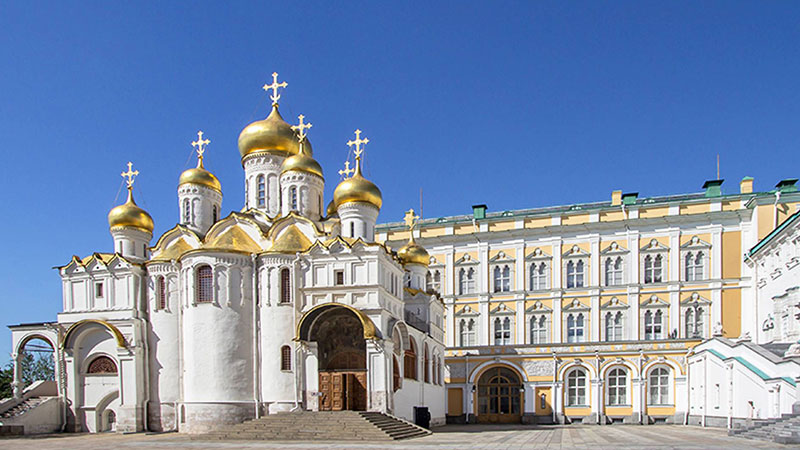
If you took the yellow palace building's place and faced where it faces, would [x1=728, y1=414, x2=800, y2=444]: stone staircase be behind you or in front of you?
in front

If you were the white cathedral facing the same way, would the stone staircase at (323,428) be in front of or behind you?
in front

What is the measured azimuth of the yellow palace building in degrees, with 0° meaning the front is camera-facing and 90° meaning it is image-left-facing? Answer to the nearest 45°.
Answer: approximately 0°

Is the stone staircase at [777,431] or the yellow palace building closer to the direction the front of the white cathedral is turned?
the stone staircase

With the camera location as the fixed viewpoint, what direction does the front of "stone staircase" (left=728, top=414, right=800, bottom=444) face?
facing to the left of the viewer
